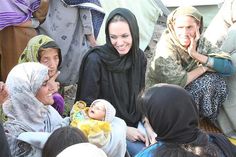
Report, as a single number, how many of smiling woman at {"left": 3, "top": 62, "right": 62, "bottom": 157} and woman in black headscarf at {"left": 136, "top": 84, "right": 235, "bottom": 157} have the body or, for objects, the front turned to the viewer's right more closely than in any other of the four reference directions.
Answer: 1

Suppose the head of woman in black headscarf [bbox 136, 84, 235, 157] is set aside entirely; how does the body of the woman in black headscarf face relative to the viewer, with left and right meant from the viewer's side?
facing away from the viewer and to the left of the viewer

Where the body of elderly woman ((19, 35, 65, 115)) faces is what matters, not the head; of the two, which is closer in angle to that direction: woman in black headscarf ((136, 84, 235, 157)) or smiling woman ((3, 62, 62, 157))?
the woman in black headscarf

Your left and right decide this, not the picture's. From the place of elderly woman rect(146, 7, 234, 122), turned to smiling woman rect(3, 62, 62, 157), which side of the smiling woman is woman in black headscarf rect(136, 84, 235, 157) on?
left

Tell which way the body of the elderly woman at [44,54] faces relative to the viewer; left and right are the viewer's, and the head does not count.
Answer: facing the viewer and to the right of the viewer

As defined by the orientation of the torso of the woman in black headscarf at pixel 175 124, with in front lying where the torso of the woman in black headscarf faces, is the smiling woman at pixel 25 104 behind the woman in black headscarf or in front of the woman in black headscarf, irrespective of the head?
in front

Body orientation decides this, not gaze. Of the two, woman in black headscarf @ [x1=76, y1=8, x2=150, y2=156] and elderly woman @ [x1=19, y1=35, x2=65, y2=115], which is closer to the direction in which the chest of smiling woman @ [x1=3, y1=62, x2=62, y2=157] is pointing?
the woman in black headscarf

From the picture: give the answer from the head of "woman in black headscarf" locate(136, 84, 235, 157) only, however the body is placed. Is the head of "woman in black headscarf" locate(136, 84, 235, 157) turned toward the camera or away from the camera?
away from the camera

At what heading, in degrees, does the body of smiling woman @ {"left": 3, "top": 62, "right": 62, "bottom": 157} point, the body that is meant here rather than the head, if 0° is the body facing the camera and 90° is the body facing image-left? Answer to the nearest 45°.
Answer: approximately 270°

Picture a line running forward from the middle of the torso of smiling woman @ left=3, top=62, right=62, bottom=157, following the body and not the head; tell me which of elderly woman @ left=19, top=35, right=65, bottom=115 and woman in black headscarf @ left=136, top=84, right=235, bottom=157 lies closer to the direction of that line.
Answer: the woman in black headscarf

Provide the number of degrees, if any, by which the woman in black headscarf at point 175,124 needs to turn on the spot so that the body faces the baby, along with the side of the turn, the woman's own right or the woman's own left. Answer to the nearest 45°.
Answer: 0° — they already face them

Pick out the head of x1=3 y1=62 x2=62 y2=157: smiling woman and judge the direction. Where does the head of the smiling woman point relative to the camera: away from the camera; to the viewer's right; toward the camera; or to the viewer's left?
to the viewer's right

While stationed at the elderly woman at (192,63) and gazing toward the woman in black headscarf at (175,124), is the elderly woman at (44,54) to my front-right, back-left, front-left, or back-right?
front-right
